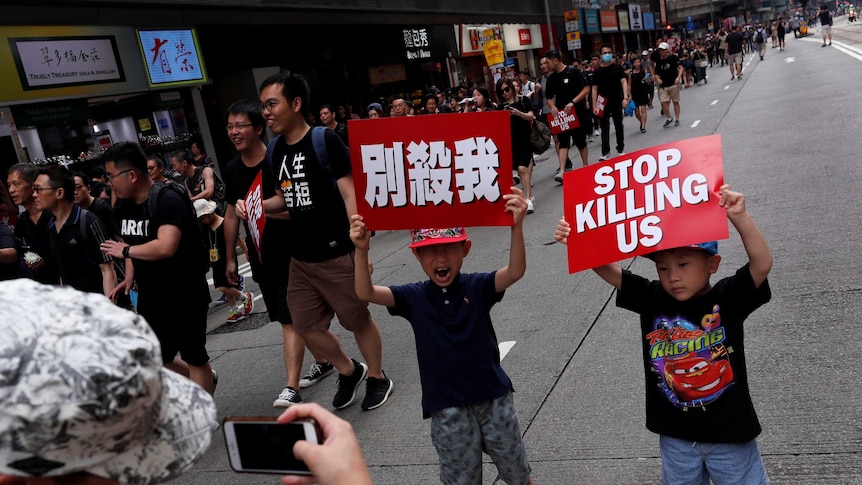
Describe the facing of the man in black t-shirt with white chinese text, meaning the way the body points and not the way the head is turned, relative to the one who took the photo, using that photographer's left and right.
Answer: facing the viewer and to the left of the viewer

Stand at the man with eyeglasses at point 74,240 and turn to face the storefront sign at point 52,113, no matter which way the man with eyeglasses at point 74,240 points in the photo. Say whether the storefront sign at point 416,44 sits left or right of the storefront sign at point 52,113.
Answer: right

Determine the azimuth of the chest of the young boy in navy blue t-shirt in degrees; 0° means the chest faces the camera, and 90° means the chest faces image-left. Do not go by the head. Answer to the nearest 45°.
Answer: approximately 0°

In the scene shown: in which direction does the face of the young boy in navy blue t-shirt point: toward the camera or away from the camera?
toward the camera

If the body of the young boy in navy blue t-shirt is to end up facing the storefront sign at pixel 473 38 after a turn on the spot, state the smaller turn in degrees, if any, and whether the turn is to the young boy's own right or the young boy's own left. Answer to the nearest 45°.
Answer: approximately 180°

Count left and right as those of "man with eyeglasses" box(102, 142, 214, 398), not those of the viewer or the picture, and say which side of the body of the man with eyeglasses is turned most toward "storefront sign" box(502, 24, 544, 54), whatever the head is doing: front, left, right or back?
back

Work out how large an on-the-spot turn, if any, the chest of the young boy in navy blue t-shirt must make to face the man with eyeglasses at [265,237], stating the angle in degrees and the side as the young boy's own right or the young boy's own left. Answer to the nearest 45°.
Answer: approximately 135° to the young boy's own right

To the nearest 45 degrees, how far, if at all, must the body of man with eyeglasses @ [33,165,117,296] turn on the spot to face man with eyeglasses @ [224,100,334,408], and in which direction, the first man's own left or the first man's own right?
approximately 90° to the first man's own left

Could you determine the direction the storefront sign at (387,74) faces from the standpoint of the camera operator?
facing the viewer

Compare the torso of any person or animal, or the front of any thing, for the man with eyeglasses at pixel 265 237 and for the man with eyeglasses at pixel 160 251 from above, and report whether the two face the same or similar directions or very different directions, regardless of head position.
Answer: same or similar directions

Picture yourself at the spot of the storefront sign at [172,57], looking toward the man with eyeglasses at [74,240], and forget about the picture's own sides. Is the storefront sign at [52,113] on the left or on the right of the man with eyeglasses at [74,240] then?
right

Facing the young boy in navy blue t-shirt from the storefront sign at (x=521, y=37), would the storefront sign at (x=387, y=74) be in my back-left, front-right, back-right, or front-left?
front-right
